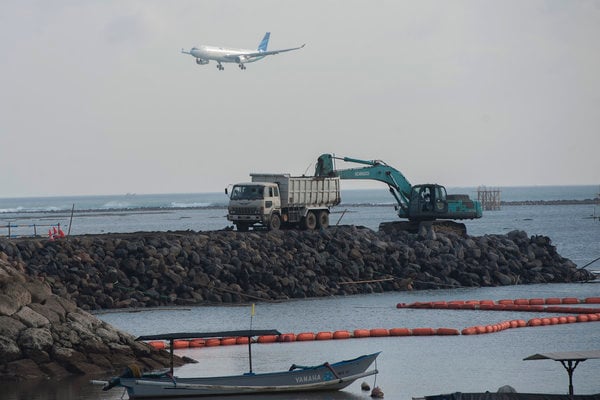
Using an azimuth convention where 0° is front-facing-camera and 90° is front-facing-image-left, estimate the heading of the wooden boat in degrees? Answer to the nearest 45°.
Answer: approximately 270°

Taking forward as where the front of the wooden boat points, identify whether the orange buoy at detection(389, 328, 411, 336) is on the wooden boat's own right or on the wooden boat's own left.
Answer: on the wooden boat's own left

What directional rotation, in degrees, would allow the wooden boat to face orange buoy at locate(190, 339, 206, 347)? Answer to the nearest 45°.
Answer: approximately 90° to its left

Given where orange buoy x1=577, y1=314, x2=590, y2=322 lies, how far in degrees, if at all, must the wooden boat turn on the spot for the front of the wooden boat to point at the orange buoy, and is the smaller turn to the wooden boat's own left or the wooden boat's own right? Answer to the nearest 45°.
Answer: approximately 45° to the wooden boat's own left

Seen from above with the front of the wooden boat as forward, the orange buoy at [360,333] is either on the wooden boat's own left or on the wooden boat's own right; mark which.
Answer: on the wooden boat's own left

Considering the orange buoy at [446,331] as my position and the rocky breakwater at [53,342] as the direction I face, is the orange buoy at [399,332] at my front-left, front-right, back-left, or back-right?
front-right

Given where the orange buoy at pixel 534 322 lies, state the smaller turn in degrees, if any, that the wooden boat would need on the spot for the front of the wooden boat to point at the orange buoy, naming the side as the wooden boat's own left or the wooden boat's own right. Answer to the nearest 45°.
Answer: approximately 45° to the wooden boat's own left

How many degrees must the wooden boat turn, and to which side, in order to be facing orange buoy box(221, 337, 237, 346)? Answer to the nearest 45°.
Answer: approximately 90° to its left

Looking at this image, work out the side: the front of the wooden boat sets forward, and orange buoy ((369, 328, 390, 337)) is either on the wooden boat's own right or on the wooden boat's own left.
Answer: on the wooden boat's own left

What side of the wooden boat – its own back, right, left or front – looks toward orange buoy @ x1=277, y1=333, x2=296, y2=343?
left

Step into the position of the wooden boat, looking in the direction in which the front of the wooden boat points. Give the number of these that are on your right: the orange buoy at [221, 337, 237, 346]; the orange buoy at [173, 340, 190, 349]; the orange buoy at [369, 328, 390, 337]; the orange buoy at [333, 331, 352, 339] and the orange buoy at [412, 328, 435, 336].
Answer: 0

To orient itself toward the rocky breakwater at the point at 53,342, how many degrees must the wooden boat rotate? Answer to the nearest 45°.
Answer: approximately 135° to its left

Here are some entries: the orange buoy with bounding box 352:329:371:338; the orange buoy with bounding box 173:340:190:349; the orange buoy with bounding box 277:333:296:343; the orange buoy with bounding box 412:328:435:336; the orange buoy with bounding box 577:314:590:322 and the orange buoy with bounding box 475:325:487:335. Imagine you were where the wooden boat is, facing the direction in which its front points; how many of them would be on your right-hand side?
0
